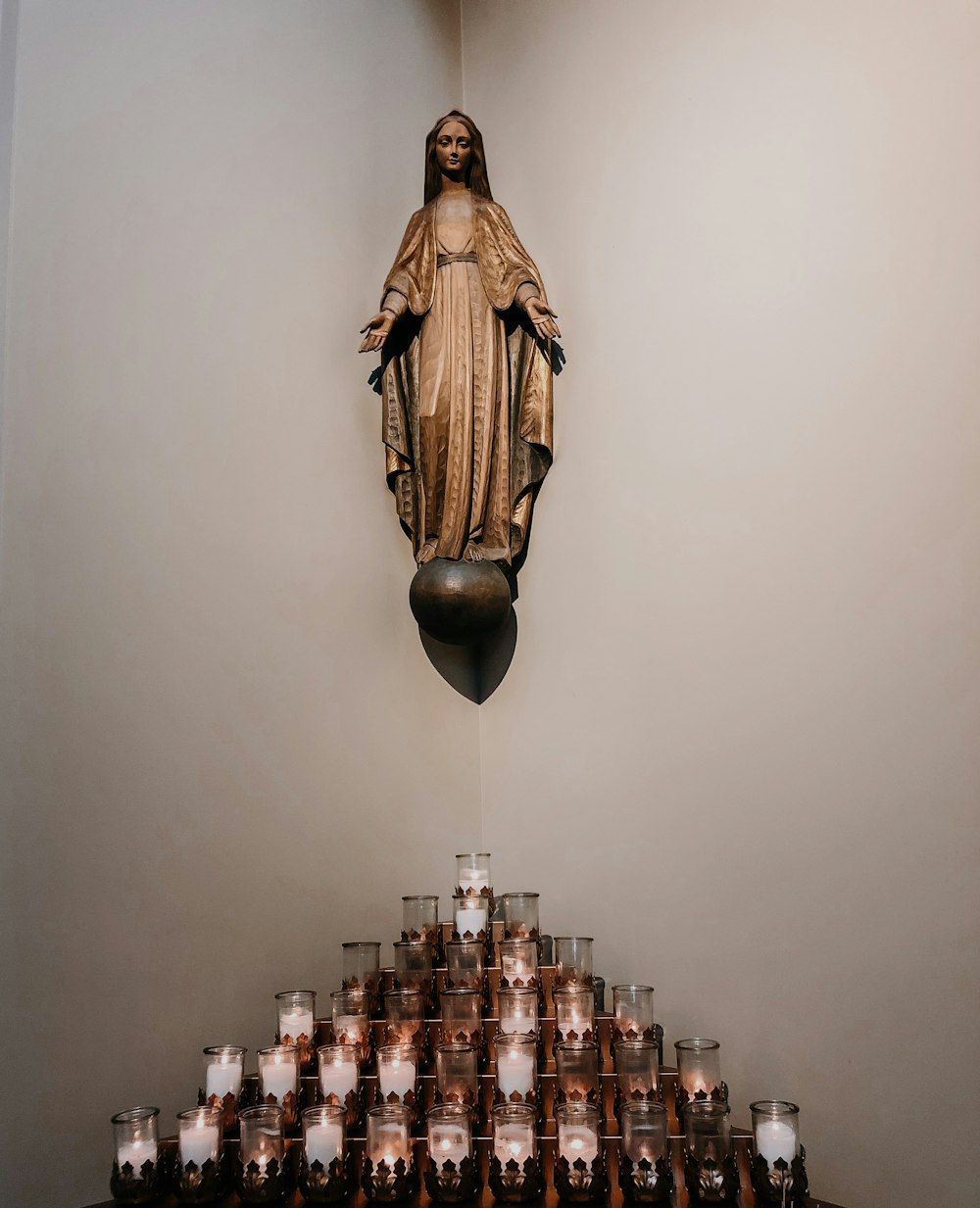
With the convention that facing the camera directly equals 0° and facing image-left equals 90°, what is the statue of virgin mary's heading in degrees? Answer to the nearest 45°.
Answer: approximately 0°

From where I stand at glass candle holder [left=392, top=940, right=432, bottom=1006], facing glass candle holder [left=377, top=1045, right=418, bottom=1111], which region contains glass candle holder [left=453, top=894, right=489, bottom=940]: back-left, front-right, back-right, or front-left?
back-left
